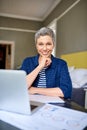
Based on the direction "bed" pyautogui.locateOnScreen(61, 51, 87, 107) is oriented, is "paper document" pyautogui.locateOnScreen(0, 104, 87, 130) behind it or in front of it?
in front

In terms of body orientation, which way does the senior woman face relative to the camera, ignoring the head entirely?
toward the camera

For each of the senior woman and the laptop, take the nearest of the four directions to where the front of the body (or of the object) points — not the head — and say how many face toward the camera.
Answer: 1

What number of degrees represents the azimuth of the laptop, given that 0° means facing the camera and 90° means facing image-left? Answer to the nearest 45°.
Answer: approximately 225°

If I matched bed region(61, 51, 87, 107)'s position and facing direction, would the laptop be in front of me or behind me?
in front

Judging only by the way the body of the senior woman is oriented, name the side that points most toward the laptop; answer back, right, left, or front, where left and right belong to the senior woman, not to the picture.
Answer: front

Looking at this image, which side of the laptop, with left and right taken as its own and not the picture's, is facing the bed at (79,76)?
front

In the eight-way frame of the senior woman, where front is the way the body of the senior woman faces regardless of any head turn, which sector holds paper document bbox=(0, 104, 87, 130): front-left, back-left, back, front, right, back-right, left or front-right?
front

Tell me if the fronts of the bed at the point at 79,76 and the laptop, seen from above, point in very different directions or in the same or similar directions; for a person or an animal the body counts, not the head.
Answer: very different directions

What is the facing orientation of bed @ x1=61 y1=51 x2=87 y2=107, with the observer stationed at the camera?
facing the viewer and to the left of the viewer
